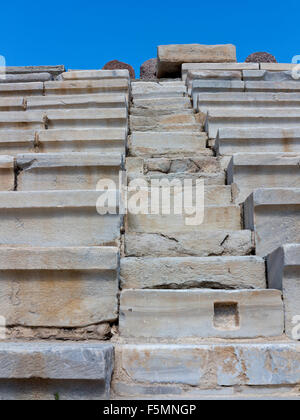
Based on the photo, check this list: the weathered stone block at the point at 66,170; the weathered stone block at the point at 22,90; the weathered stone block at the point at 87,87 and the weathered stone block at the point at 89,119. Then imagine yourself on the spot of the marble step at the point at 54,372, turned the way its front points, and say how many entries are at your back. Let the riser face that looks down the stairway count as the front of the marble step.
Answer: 4

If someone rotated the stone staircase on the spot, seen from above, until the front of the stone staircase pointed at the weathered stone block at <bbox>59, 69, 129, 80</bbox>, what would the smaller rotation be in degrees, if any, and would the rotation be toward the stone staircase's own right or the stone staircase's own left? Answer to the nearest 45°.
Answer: approximately 180°

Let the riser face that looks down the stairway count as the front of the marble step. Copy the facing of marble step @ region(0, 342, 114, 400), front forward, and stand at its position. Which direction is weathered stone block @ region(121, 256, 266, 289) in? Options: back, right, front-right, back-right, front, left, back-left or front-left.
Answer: back-left

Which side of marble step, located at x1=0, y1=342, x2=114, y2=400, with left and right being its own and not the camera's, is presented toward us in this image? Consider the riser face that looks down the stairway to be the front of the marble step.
front

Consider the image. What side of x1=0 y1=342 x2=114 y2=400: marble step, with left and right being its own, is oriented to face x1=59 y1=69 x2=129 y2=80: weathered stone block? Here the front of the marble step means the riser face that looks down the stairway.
back

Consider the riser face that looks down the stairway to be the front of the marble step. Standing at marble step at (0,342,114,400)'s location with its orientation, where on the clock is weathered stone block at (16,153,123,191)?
The weathered stone block is roughly at 6 o'clock from the marble step.

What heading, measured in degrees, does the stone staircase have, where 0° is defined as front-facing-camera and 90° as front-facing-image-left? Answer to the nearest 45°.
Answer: approximately 0°

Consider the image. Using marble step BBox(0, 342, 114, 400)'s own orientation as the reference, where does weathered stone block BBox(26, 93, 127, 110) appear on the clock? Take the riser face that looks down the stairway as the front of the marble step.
The weathered stone block is roughly at 6 o'clock from the marble step.
